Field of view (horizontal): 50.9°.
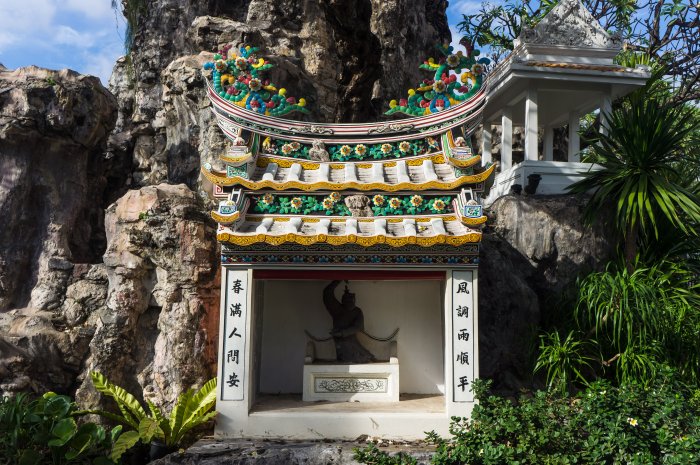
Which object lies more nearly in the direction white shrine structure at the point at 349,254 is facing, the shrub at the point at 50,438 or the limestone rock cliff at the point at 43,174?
the shrub

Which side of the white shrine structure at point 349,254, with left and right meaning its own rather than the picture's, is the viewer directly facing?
front

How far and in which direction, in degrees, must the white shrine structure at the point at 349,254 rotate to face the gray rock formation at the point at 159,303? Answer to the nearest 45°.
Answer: approximately 90° to its right

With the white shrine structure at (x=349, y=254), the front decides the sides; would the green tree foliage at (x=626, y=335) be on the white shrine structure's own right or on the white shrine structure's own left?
on the white shrine structure's own left

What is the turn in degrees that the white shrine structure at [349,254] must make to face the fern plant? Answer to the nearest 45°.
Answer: approximately 90° to its right

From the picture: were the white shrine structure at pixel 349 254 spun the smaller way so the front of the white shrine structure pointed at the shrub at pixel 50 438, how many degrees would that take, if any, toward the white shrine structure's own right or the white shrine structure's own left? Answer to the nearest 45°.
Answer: approximately 45° to the white shrine structure's own right

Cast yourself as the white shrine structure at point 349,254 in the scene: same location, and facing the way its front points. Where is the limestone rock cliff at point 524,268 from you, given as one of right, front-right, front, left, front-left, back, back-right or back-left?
back-left

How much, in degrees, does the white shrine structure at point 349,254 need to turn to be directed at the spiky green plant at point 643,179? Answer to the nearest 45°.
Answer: approximately 135° to its left

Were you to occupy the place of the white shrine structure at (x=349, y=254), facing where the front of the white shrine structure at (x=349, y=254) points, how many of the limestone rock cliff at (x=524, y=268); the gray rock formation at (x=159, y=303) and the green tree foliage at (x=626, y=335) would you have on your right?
1

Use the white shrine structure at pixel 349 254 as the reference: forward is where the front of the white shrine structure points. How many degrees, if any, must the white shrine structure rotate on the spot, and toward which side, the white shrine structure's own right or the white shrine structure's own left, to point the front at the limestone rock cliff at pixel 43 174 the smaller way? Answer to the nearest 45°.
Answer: approximately 90° to the white shrine structure's own right

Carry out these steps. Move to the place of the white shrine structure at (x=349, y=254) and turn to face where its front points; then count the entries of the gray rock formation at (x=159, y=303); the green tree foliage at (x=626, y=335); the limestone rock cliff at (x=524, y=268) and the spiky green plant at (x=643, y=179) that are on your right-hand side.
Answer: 1

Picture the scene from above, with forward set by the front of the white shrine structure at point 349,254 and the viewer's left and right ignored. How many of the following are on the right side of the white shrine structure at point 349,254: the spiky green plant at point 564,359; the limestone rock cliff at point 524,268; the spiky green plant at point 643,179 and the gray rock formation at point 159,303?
1

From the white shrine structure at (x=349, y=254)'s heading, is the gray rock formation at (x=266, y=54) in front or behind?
behind
